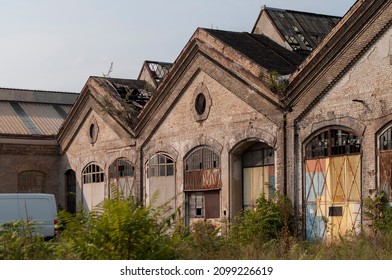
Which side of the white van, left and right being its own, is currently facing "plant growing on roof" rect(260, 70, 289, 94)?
back

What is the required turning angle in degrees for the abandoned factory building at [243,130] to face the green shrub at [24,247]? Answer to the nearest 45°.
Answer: approximately 45° to its left

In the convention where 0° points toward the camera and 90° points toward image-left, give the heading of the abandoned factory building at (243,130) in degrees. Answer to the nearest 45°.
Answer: approximately 45°

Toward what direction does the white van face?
to the viewer's left

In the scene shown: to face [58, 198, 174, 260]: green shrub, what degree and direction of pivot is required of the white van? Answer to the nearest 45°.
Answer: approximately 90° to its left
